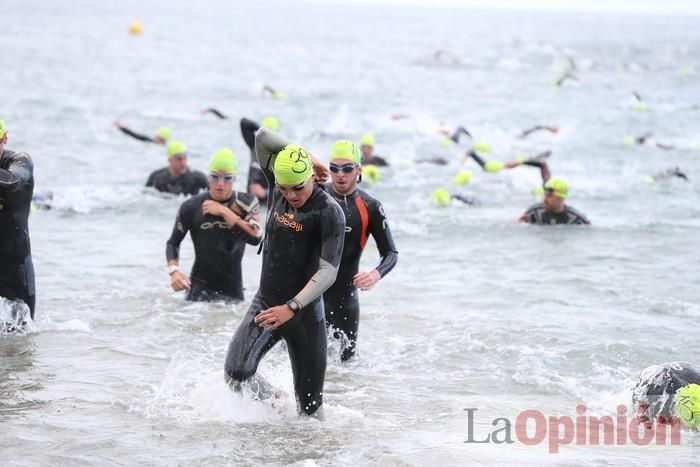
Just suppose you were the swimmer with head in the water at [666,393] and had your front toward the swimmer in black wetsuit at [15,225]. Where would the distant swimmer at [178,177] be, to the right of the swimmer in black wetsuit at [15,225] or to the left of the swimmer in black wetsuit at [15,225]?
right

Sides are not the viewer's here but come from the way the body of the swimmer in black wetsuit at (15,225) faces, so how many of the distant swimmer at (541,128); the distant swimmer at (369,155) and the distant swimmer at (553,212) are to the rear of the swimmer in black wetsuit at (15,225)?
3

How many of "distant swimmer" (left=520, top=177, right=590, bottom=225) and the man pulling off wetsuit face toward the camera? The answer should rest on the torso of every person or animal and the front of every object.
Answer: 2

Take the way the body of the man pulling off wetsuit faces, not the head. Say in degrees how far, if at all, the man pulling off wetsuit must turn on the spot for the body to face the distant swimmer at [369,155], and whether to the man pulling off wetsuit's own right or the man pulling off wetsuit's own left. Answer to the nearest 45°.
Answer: approximately 180°

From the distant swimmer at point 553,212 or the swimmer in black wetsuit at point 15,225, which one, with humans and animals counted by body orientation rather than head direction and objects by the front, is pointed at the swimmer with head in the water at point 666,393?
the distant swimmer at point 553,212

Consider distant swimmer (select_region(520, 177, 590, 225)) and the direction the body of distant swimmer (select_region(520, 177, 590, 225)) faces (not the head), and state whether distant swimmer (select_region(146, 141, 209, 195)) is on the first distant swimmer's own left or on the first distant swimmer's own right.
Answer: on the first distant swimmer's own right

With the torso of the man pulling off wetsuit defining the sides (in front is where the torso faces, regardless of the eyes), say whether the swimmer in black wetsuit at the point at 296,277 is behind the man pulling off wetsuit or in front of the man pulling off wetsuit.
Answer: in front

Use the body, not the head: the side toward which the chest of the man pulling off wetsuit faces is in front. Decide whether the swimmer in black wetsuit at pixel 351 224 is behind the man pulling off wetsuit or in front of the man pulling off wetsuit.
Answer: in front

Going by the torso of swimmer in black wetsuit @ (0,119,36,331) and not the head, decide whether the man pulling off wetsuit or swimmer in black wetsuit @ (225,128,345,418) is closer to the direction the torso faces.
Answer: the swimmer in black wetsuit

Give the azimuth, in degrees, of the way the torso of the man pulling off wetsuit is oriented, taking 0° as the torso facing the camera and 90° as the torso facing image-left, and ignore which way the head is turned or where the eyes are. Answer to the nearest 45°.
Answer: approximately 0°

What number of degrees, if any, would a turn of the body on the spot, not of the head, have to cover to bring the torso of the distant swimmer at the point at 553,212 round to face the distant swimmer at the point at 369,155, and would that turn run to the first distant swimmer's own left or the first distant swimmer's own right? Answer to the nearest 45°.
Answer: approximately 135° to the first distant swimmer's own right

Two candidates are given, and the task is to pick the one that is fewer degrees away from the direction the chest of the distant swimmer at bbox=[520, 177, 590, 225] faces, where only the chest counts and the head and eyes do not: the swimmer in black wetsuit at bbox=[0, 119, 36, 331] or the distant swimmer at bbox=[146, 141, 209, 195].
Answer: the swimmer in black wetsuit
